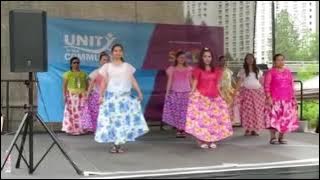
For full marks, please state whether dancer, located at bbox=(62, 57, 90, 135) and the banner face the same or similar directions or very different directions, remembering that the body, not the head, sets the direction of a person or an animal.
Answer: same or similar directions

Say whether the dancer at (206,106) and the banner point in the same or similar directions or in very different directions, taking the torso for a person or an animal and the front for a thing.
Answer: same or similar directions

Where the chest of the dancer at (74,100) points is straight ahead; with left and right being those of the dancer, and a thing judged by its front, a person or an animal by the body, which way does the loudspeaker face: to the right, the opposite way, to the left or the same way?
the same way

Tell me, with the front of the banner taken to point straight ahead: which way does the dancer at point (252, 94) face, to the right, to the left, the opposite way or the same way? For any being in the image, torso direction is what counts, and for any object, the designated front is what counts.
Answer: the same way

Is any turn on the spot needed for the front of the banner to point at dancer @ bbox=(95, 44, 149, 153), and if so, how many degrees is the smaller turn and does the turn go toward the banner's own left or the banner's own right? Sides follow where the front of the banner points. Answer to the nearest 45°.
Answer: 0° — it already faces them

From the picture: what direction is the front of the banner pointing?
toward the camera

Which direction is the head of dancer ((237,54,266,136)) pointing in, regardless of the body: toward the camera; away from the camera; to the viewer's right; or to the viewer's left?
toward the camera

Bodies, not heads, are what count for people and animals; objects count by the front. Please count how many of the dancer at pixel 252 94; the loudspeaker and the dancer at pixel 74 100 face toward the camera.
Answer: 3

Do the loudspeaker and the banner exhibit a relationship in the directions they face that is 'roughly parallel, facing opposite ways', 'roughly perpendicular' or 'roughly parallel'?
roughly parallel

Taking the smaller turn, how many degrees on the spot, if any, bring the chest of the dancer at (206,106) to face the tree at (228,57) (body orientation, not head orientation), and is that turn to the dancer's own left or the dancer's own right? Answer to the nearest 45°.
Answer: approximately 180°

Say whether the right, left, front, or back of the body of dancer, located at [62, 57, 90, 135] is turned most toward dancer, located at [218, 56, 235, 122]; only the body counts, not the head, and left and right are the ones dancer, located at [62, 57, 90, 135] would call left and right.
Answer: left

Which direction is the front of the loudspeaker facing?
toward the camera

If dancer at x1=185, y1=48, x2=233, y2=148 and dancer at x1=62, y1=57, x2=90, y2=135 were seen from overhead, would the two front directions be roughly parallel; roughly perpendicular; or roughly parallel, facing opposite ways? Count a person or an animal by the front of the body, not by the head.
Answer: roughly parallel
